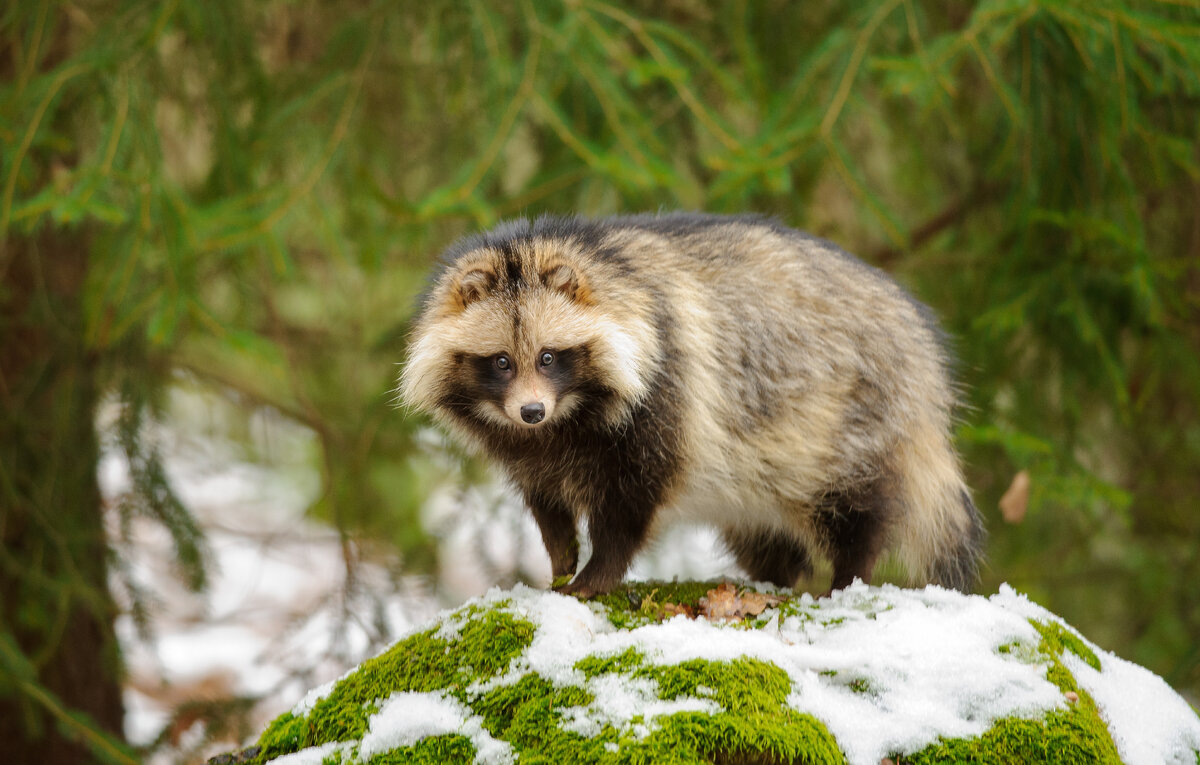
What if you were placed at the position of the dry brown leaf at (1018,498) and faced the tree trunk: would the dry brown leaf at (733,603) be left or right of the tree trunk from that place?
left

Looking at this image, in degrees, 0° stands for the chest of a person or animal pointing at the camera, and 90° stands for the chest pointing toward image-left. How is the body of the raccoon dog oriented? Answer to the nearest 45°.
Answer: approximately 45°

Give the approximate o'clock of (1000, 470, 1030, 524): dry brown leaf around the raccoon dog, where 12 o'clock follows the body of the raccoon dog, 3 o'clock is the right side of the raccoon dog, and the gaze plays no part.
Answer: The dry brown leaf is roughly at 6 o'clock from the raccoon dog.

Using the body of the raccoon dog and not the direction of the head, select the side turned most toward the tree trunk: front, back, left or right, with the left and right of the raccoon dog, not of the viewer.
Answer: right

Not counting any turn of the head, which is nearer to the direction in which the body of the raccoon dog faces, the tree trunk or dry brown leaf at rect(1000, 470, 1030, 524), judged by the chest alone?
the tree trunk
